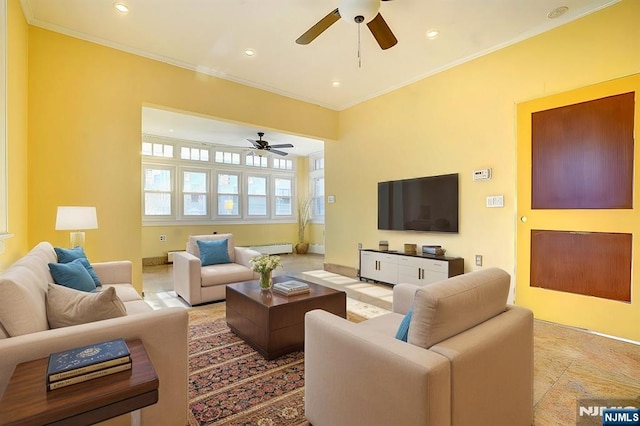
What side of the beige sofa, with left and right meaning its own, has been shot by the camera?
right

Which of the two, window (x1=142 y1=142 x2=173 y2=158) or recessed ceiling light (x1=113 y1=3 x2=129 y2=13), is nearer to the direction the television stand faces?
the recessed ceiling light

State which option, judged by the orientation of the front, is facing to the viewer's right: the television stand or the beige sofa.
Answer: the beige sofa

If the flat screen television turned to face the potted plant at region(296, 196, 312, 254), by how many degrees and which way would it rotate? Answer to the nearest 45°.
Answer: approximately 90° to its right

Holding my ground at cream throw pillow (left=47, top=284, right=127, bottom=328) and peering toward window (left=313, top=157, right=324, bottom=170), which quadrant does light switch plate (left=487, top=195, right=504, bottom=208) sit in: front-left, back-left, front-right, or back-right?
front-right

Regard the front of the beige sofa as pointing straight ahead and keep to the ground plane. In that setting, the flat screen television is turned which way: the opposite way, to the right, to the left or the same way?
the opposite way

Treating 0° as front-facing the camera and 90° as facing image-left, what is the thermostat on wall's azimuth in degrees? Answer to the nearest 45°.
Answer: approximately 45°

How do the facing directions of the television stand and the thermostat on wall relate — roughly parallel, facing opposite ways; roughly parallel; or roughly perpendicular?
roughly parallel

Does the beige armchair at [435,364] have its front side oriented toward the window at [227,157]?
yes

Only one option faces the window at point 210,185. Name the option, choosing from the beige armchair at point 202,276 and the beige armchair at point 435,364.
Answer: the beige armchair at point 435,364

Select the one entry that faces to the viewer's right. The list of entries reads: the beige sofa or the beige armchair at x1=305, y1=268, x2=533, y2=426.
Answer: the beige sofa

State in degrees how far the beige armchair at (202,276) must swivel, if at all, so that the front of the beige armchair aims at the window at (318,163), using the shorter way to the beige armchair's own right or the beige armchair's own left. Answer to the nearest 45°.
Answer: approximately 90° to the beige armchair's own left

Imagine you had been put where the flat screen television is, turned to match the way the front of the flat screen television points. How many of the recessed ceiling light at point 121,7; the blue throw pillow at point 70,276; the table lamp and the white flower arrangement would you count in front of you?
4

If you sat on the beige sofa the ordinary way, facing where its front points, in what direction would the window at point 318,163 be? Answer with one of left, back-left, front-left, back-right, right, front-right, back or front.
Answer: front-left

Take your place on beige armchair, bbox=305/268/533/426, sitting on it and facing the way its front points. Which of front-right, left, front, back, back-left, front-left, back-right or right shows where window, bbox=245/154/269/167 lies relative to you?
front

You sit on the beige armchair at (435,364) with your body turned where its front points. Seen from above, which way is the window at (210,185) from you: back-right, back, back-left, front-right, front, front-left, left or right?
front

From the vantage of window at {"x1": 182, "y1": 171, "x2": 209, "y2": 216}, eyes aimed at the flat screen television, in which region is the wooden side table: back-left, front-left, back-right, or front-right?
front-right

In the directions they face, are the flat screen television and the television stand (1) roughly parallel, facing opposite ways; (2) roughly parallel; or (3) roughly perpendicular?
roughly parallel

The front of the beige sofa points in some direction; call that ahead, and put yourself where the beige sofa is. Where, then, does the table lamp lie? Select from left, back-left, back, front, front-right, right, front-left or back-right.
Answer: left
